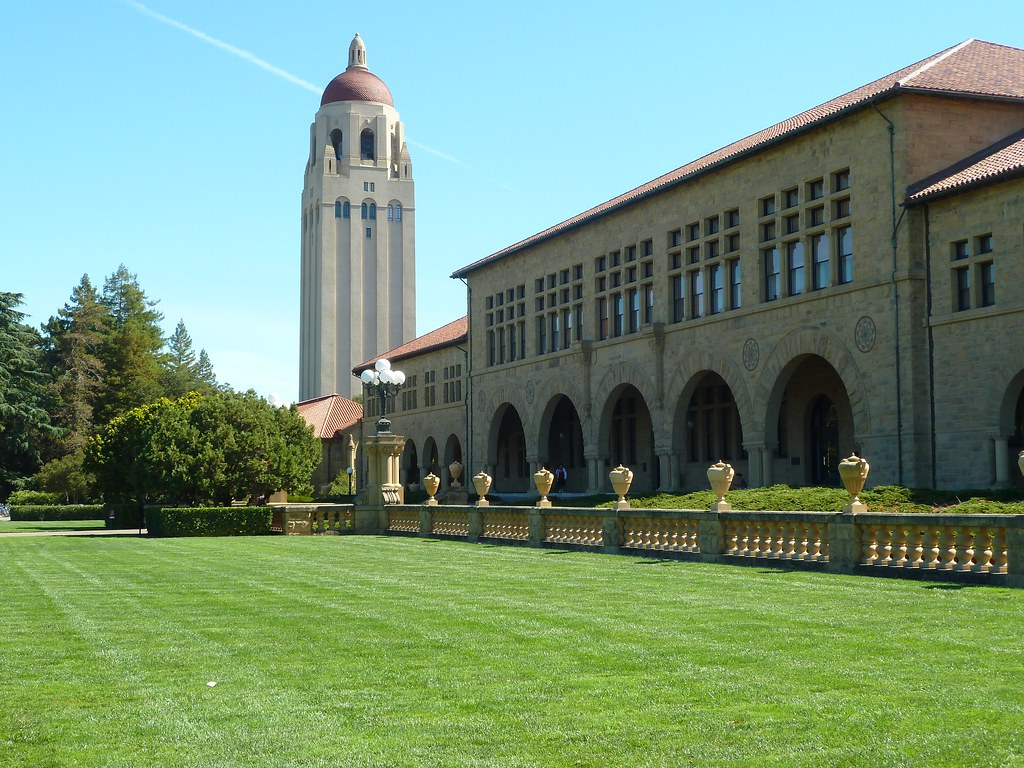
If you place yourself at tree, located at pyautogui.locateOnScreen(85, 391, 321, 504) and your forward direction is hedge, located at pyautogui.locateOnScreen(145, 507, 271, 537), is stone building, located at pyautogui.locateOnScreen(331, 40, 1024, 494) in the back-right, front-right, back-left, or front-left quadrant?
front-left

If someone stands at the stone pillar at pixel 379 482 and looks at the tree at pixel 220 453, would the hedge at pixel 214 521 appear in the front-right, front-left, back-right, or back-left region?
front-left

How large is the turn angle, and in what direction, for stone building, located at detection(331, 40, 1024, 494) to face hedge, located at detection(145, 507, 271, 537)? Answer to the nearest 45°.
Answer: approximately 45° to its right

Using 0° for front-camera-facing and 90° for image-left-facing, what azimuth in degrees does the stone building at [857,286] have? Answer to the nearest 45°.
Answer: approximately 45°

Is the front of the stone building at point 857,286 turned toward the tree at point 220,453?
no

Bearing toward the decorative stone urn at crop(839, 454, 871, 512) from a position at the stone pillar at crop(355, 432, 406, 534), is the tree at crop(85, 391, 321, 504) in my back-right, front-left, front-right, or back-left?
back-right

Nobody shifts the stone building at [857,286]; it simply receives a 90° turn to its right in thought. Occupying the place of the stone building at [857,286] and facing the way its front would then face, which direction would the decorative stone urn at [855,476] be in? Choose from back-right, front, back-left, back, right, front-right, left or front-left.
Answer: back-left
